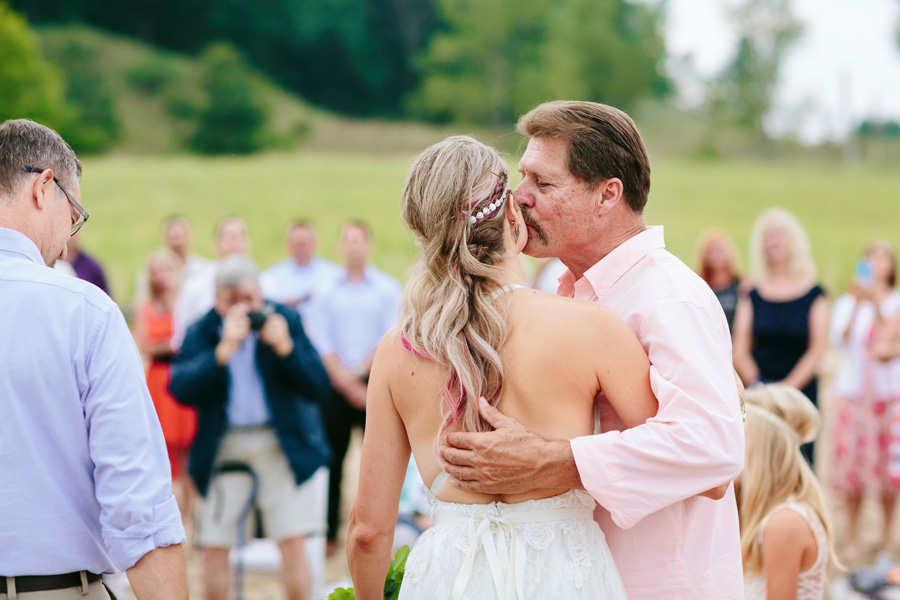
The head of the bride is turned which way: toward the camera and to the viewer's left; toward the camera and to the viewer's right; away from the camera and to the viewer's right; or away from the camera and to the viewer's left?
away from the camera and to the viewer's right

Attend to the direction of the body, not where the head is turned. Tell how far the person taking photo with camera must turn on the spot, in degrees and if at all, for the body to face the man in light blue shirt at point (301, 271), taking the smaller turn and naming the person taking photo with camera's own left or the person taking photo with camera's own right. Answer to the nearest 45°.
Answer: approximately 180°

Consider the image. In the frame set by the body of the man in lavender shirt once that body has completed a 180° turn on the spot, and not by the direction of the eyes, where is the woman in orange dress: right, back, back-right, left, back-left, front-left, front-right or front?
back-right

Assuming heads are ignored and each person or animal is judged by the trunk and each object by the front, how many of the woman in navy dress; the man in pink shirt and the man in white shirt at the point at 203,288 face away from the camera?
0

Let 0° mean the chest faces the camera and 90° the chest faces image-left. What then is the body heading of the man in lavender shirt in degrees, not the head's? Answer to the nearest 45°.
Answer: approximately 225°

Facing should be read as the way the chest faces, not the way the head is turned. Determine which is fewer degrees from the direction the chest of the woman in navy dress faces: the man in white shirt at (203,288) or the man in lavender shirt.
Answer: the man in lavender shirt

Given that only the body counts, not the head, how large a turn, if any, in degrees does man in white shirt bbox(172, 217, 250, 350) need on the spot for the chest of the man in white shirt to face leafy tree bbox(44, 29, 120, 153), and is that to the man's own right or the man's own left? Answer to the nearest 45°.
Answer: approximately 180°

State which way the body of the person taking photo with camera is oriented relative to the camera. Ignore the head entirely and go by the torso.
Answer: toward the camera

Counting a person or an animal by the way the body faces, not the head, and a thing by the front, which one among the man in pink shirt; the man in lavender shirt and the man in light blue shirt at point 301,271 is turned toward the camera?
the man in light blue shirt

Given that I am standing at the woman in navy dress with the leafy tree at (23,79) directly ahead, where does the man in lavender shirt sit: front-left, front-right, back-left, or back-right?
back-left

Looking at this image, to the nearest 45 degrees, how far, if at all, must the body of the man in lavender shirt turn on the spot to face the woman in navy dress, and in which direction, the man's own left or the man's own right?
0° — they already face them

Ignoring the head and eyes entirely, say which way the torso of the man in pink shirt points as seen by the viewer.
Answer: to the viewer's left

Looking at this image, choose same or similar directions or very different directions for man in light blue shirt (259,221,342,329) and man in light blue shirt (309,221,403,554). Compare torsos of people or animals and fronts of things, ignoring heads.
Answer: same or similar directions

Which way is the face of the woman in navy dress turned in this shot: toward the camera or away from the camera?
toward the camera

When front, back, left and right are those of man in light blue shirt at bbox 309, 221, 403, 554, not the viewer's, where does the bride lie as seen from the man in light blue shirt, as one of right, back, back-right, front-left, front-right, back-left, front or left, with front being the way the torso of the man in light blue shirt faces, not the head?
front
